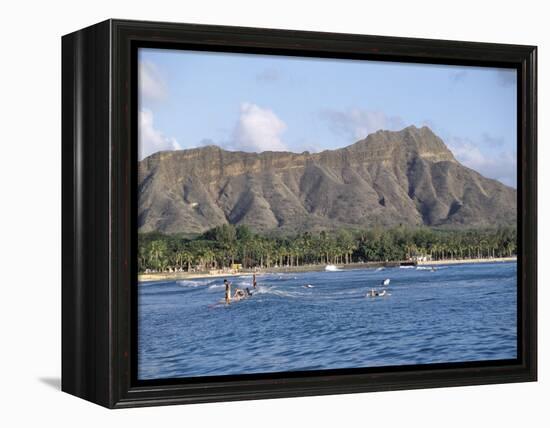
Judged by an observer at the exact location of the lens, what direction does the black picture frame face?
facing the viewer and to the right of the viewer
